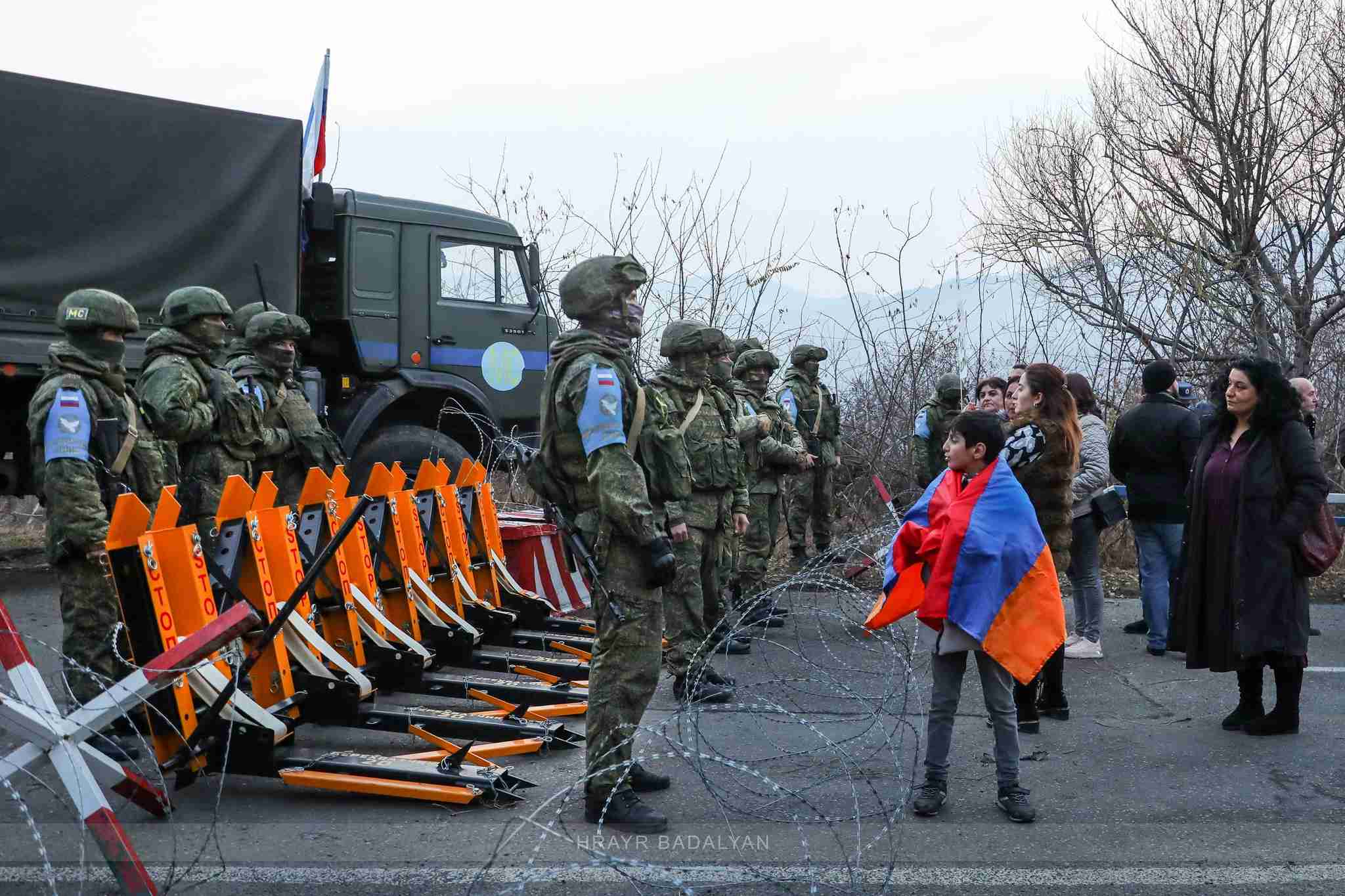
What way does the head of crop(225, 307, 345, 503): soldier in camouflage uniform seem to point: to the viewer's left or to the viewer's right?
to the viewer's right

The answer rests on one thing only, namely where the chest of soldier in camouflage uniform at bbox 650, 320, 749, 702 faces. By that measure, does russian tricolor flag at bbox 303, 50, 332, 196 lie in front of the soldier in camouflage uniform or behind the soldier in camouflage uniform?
behind

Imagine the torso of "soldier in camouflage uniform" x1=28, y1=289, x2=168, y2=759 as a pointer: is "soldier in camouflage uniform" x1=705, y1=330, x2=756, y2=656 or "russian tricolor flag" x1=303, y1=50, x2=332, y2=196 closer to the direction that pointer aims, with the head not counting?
the soldier in camouflage uniform

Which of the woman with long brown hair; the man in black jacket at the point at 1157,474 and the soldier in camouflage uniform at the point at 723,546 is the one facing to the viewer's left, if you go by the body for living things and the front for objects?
the woman with long brown hair

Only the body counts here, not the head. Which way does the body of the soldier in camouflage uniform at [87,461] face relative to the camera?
to the viewer's right

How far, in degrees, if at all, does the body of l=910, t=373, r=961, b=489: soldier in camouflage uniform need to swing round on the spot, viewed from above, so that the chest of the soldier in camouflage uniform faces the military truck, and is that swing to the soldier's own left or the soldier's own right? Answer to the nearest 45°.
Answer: approximately 135° to the soldier's own right

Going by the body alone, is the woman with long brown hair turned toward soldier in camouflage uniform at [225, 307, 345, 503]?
yes

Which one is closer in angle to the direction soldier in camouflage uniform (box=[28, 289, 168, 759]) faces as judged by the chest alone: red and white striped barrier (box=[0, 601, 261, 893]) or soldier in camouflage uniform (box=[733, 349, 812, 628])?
the soldier in camouflage uniform

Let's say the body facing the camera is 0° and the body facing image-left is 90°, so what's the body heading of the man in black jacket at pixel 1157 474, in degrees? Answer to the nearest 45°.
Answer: approximately 180°

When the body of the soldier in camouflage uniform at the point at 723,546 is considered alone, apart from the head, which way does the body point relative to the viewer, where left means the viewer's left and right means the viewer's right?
facing to the right of the viewer

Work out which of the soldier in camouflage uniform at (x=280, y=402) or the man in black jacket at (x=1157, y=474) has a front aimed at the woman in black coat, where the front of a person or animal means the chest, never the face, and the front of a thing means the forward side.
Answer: the soldier in camouflage uniform

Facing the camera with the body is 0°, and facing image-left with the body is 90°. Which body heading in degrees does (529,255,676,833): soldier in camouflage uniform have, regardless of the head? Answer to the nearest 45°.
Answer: approximately 270°
